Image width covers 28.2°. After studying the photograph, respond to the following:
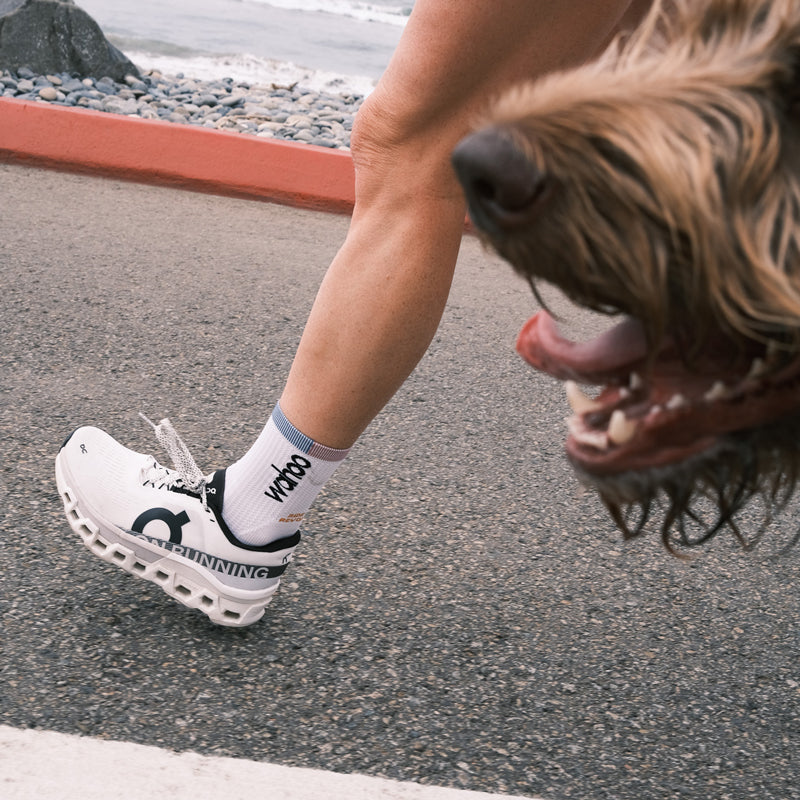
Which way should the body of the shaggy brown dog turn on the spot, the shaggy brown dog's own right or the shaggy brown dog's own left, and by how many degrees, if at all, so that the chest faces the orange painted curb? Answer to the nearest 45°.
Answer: approximately 45° to the shaggy brown dog's own right

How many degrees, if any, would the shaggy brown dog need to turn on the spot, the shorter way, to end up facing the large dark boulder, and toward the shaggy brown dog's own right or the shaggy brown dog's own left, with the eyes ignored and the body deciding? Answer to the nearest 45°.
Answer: approximately 45° to the shaggy brown dog's own right

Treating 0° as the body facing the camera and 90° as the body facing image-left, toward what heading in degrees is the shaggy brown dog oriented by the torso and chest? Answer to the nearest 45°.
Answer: approximately 90°
